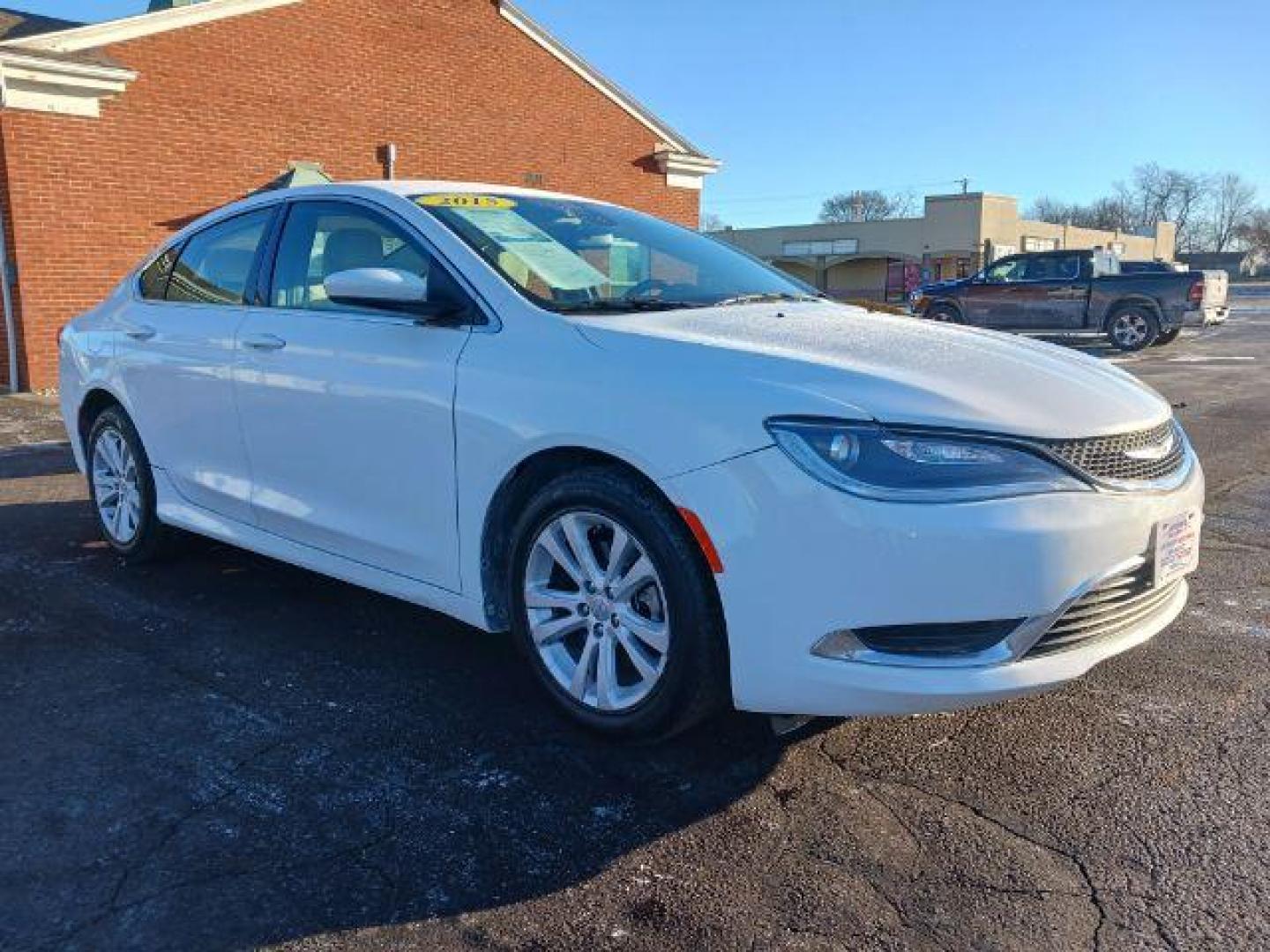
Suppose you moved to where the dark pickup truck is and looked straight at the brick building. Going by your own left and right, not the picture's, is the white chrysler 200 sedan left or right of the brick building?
left

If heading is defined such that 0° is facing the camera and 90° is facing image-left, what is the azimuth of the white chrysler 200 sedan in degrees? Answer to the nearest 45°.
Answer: approximately 315°

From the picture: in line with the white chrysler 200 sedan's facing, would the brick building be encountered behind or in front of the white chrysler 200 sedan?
behind

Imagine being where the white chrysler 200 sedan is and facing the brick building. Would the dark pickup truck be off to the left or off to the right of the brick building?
right

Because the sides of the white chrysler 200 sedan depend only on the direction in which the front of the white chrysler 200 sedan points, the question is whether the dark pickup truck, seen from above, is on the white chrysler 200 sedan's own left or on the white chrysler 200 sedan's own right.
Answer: on the white chrysler 200 sedan's own left
